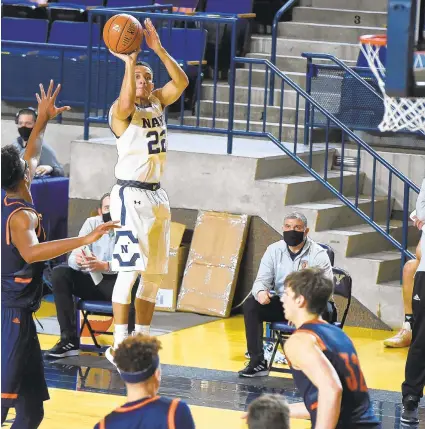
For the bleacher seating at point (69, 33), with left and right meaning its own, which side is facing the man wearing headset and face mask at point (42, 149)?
front

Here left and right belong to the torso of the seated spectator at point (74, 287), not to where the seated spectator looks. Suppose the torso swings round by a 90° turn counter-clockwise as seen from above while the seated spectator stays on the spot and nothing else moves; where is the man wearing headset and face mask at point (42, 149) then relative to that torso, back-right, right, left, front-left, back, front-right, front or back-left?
back-left

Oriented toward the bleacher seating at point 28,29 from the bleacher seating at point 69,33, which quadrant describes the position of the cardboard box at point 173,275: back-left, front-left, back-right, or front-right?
back-left

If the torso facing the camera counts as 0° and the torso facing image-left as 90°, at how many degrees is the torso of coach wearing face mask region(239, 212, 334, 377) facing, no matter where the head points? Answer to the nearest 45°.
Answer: approximately 45°

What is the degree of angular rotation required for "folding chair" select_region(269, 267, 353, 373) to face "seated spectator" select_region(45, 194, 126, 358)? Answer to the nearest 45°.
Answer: approximately 45° to its right

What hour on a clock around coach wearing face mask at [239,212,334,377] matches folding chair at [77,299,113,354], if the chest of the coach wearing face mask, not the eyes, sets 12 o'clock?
The folding chair is roughly at 2 o'clock from the coach wearing face mask.

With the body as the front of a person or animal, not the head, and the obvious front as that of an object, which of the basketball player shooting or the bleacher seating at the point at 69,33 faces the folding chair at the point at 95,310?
the bleacher seating

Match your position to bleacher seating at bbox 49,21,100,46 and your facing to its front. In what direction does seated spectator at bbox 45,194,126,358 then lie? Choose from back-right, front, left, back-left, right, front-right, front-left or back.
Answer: front

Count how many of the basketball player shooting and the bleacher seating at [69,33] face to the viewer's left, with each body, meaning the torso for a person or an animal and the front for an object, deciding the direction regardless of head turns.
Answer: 0

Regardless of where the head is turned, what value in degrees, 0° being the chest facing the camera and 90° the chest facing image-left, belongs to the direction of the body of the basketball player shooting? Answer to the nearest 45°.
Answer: approximately 315°

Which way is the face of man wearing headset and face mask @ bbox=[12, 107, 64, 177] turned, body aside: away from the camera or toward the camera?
toward the camera

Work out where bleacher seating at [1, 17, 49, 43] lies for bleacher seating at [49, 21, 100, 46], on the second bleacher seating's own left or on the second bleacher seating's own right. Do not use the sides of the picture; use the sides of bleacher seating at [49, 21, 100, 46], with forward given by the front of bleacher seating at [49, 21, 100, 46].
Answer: on the second bleacher seating's own right

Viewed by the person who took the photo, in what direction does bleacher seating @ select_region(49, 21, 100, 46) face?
facing the viewer

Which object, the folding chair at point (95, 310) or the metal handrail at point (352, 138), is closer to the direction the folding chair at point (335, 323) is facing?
the folding chair
